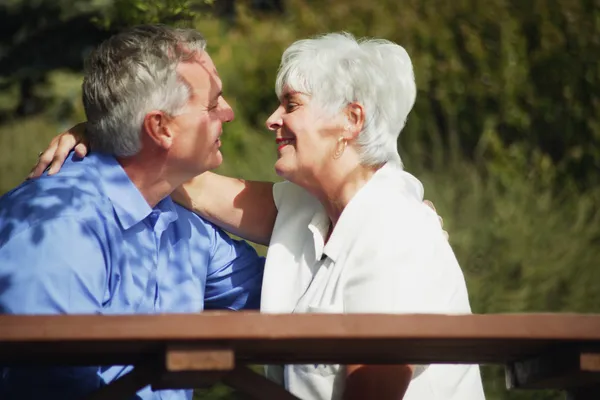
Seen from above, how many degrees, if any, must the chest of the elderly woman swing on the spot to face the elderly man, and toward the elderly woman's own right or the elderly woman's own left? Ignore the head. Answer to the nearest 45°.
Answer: approximately 45° to the elderly woman's own right

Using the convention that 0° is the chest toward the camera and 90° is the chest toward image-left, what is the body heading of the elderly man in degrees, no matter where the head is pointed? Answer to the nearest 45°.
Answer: approximately 315°

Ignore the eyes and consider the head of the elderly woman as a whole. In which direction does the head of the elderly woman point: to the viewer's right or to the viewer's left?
to the viewer's left

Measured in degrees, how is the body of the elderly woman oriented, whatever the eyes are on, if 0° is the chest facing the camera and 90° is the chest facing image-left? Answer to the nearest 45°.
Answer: approximately 45°

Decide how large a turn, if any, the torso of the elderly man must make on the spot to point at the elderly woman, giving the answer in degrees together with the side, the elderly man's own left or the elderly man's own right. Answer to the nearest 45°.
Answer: approximately 45° to the elderly man's own left

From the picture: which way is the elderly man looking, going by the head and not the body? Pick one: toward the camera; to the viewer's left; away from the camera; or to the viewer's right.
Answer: to the viewer's right

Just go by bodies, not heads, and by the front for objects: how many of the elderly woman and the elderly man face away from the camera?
0
